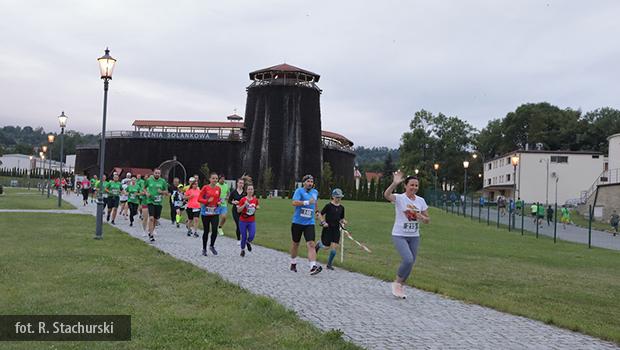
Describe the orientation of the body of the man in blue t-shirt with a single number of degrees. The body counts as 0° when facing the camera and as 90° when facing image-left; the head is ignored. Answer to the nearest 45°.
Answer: approximately 315°

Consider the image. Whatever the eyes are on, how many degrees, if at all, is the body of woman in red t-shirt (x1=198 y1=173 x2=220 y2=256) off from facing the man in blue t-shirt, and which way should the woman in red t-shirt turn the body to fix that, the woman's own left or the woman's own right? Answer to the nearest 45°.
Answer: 0° — they already face them

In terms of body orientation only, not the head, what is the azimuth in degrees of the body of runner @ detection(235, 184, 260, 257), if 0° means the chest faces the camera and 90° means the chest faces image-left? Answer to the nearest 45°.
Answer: approximately 0°

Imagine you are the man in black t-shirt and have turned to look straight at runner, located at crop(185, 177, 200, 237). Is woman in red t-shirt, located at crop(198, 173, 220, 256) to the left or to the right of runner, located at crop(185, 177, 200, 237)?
left

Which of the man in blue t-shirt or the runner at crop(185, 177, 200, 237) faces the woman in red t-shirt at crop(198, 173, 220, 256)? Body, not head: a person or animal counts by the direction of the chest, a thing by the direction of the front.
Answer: the runner

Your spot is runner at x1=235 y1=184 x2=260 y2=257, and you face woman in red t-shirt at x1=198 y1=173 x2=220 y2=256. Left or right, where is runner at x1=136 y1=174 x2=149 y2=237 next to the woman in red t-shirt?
right

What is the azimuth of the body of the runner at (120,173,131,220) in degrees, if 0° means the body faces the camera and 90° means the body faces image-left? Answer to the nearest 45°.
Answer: approximately 315°

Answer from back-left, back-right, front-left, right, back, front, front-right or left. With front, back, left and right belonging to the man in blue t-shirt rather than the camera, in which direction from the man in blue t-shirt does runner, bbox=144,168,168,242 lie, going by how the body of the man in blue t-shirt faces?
back

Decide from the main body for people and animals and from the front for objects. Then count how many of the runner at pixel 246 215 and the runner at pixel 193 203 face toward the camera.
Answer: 2
